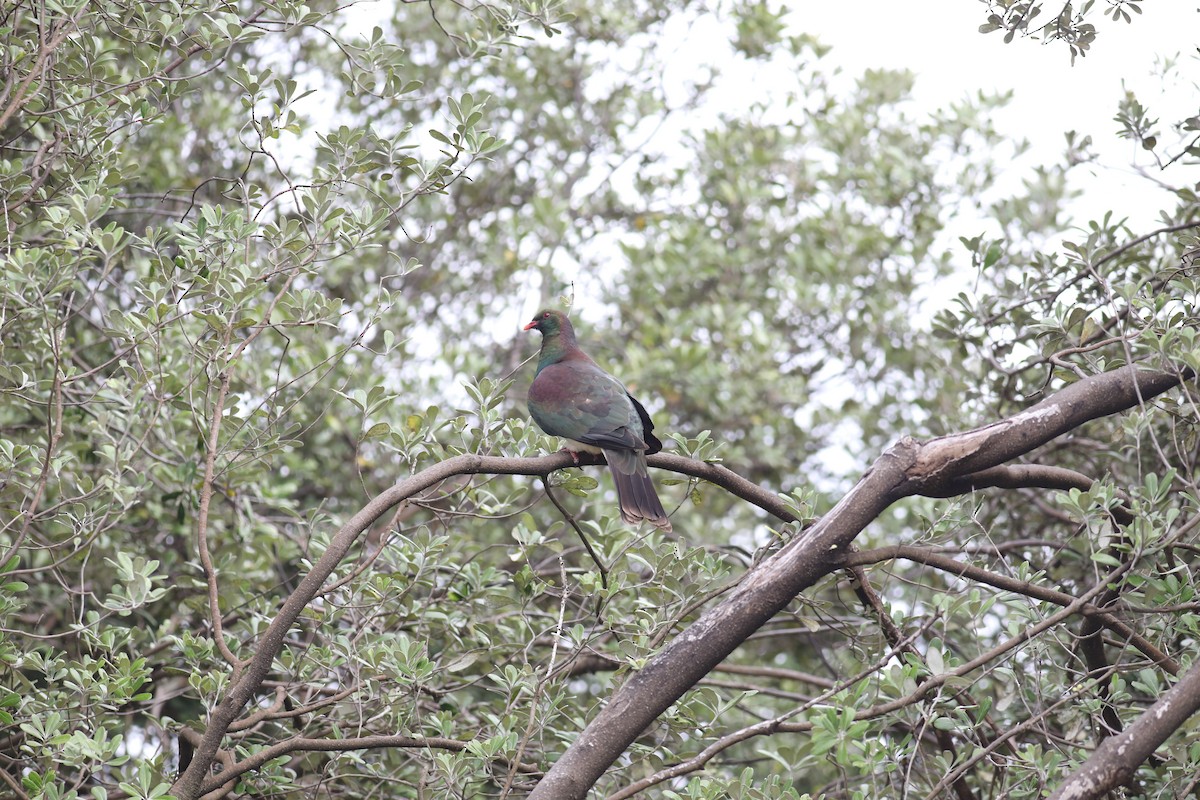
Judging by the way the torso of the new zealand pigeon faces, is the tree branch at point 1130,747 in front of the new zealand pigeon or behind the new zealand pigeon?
behind

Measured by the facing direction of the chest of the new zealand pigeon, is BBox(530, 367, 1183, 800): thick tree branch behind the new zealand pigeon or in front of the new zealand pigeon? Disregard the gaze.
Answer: behind

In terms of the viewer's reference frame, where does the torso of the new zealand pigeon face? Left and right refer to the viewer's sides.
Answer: facing away from the viewer and to the left of the viewer
